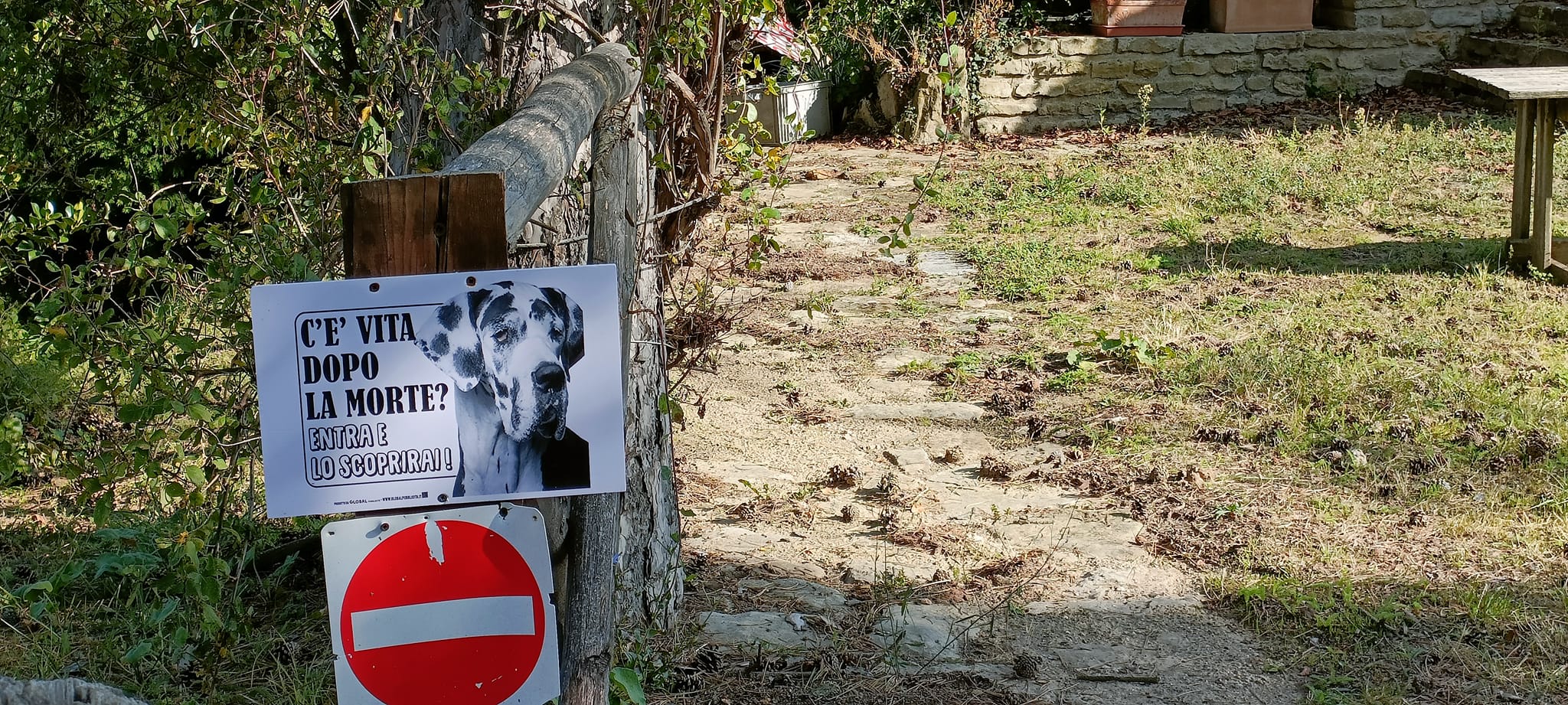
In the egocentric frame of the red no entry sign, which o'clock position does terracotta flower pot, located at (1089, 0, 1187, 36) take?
The terracotta flower pot is roughly at 7 o'clock from the red no entry sign.

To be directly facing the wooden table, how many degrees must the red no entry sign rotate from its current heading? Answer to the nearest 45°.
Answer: approximately 135° to its left

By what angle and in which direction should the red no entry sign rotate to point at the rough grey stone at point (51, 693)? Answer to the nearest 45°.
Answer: approximately 135° to its right

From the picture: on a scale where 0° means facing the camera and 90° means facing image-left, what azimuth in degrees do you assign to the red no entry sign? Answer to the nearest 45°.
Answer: approximately 0°

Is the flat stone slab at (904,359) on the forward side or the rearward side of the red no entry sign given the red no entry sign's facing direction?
on the rearward side

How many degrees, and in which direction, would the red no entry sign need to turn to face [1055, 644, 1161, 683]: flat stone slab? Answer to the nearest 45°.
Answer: approximately 135° to its left
